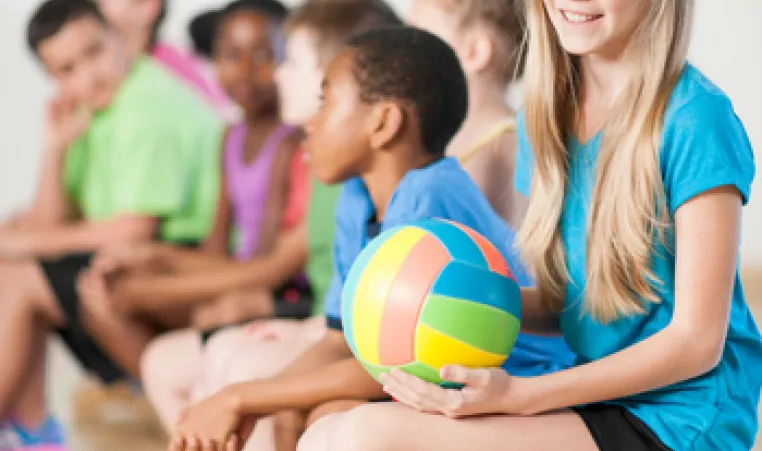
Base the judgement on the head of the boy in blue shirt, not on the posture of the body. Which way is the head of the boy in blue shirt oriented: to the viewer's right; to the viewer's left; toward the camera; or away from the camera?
to the viewer's left

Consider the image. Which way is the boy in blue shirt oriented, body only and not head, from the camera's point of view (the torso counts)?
to the viewer's left

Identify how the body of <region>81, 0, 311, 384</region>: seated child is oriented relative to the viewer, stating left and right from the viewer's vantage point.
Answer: facing the viewer and to the left of the viewer

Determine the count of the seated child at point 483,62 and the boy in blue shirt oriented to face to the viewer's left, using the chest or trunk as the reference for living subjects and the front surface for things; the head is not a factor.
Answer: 2

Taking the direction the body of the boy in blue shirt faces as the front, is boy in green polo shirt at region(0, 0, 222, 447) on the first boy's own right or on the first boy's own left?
on the first boy's own right

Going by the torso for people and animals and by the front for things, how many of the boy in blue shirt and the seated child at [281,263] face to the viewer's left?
2

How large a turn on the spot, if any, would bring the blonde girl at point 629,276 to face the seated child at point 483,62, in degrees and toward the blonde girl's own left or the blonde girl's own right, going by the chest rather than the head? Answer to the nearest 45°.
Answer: approximately 135° to the blonde girl's own right

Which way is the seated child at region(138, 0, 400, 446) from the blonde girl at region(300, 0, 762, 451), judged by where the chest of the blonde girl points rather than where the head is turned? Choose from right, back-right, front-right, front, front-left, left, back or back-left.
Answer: right

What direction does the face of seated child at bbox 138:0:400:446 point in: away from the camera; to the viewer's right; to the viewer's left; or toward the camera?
to the viewer's left

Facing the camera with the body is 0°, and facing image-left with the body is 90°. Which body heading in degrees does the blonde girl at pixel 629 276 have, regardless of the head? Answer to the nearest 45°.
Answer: approximately 45°

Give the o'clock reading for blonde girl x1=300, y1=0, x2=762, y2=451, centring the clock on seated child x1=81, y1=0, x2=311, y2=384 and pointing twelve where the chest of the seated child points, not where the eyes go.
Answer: The blonde girl is roughly at 10 o'clock from the seated child.

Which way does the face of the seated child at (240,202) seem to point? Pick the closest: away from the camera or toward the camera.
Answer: toward the camera

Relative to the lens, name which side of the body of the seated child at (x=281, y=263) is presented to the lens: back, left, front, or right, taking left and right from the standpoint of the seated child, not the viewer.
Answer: left

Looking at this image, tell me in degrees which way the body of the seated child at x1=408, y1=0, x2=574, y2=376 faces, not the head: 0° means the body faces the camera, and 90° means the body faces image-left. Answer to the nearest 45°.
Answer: approximately 90°
